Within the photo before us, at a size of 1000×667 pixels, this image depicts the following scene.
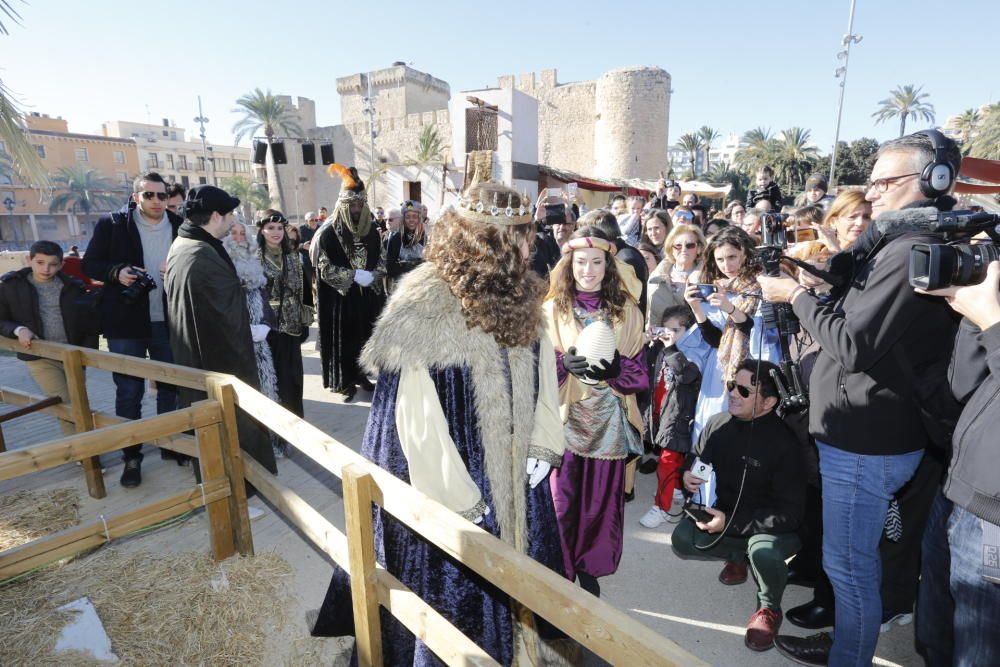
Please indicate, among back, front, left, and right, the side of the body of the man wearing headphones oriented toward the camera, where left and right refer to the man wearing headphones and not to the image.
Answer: left

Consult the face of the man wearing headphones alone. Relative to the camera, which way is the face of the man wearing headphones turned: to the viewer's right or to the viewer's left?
to the viewer's left

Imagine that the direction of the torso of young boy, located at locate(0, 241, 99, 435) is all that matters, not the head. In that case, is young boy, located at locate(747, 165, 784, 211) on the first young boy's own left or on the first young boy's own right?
on the first young boy's own left

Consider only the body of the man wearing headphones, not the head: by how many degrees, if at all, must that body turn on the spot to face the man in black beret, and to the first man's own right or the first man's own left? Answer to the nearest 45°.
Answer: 0° — they already face them

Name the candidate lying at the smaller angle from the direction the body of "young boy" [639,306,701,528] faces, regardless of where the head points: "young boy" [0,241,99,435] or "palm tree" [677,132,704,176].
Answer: the young boy

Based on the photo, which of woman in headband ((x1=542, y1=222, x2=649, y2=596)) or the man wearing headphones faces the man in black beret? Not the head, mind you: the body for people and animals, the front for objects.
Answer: the man wearing headphones

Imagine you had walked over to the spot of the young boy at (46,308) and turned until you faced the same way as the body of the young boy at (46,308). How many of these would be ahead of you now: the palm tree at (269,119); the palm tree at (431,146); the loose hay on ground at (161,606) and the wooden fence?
2

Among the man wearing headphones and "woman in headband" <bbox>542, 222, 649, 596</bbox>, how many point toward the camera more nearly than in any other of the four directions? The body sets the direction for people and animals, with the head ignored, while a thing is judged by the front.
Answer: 1

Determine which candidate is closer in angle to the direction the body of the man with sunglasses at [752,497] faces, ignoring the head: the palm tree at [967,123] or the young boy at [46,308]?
the young boy

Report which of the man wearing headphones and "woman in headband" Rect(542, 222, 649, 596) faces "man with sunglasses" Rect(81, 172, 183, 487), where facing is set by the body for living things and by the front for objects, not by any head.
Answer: the man wearing headphones

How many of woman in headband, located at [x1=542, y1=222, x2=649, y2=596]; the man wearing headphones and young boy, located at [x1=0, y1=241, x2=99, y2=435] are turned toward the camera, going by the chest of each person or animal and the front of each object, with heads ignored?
2

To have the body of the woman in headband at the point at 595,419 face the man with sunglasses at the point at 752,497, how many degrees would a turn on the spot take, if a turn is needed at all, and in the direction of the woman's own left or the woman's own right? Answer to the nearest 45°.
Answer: approximately 90° to the woman's own left
